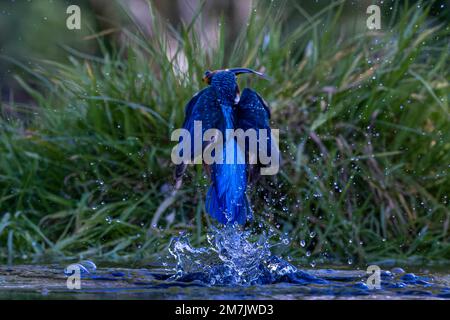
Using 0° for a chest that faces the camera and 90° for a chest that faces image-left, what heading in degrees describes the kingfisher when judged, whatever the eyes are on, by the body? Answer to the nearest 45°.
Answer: approximately 180°
